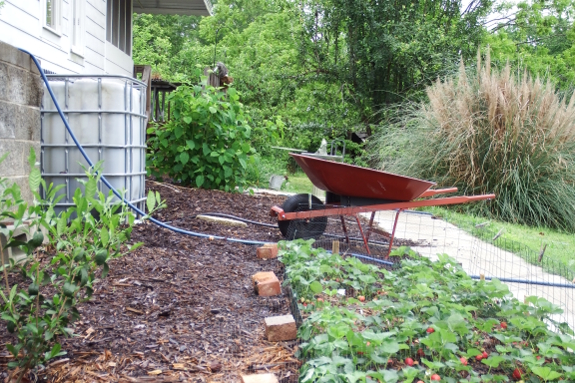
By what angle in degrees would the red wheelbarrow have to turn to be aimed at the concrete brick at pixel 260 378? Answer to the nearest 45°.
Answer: approximately 90° to its left

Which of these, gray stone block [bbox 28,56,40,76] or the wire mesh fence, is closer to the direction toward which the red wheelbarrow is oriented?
the gray stone block

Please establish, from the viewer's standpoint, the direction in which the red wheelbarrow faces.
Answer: facing to the left of the viewer

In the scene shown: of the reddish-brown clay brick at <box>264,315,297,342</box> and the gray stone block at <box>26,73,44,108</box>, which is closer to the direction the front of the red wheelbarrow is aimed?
the gray stone block

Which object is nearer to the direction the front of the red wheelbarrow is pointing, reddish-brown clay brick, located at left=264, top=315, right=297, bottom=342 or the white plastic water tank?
the white plastic water tank

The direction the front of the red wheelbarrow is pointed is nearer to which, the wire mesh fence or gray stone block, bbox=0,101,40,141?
the gray stone block

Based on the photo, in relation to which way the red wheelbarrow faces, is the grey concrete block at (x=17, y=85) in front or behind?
in front

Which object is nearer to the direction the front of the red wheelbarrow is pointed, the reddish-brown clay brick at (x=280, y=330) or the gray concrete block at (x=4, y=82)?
the gray concrete block

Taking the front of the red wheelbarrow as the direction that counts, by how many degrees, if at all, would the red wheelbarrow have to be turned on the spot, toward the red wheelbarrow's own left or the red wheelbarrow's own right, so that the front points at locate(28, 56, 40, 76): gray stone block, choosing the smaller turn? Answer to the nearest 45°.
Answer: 0° — it already faces it

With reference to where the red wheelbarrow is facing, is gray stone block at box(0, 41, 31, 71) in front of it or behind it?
in front

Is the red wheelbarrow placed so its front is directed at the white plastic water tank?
yes

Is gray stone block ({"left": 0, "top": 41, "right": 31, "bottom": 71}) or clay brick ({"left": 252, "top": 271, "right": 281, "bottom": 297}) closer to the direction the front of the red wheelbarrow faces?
the gray stone block

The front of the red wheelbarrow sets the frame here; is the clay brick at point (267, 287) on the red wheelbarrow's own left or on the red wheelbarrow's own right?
on the red wheelbarrow's own left

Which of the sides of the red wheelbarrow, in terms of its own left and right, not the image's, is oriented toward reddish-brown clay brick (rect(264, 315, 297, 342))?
left
